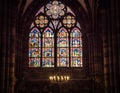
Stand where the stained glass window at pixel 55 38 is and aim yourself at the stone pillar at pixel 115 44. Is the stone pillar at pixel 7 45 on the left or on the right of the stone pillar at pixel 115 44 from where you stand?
right

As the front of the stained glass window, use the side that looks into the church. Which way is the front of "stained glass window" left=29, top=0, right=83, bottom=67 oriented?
toward the camera

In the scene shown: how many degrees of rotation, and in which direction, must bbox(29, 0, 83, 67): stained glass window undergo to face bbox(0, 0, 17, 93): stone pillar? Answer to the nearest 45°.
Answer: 0° — it already faces it

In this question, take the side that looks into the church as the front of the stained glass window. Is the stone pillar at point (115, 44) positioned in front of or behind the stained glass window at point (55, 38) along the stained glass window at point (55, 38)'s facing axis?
in front
